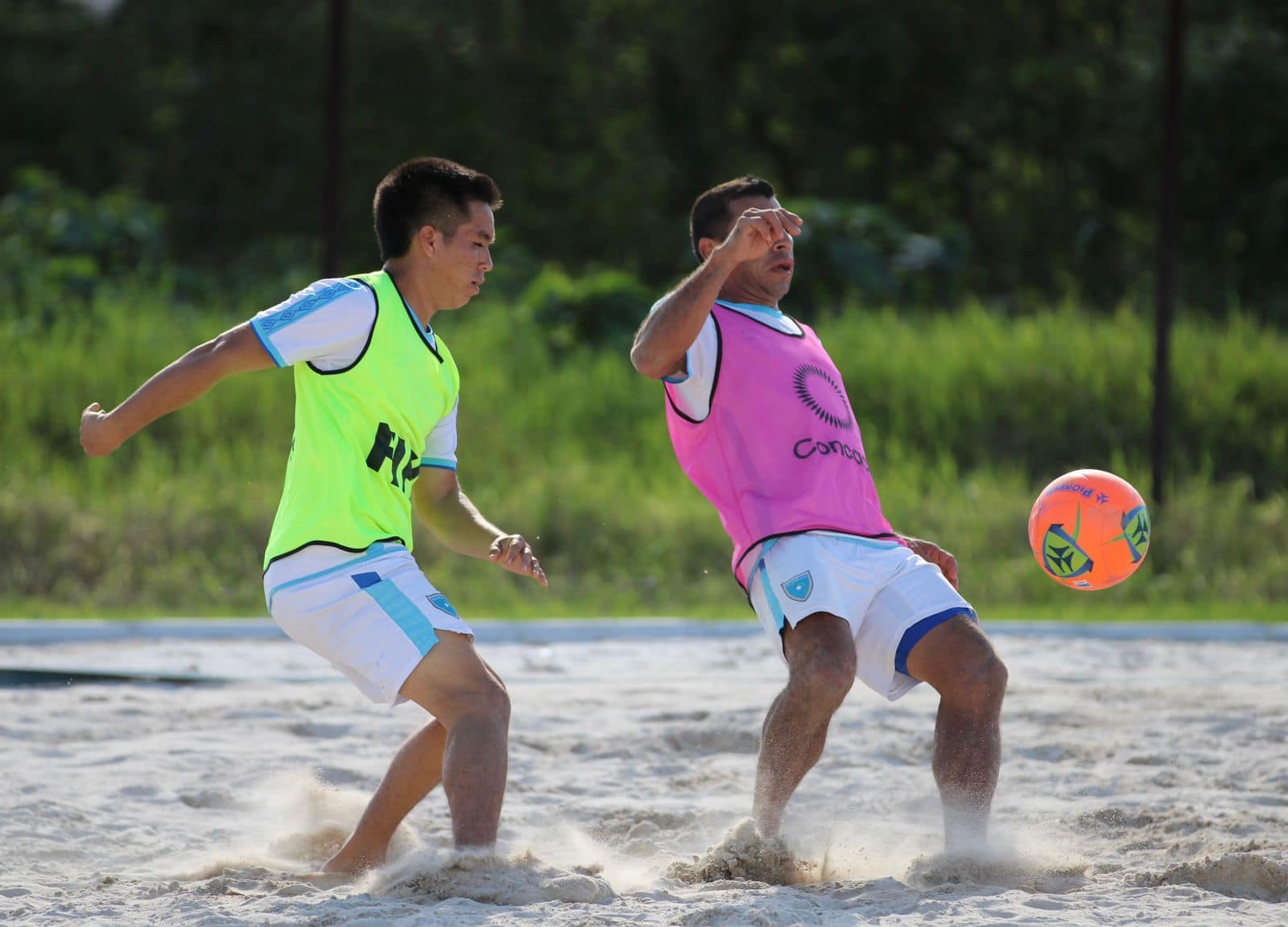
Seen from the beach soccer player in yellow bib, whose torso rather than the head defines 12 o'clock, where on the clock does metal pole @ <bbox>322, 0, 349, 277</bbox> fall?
The metal pole is roughly at 9 o'clock from the beach soccer player in yellow bib.

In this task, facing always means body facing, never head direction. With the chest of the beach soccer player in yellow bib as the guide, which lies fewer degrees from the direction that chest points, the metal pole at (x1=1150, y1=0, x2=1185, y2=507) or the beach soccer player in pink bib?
the beach soccer player in pink bib

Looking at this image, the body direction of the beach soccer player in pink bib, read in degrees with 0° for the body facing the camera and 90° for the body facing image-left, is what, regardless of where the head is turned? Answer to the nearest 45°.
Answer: approximately 315°

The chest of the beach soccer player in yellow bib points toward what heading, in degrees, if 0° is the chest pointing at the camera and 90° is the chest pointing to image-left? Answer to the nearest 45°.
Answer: approximately 270°

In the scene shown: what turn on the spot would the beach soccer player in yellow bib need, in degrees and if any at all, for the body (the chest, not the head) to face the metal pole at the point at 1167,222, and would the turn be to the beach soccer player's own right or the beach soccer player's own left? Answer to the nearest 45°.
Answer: approximately 45° to the beach soccer player's own left

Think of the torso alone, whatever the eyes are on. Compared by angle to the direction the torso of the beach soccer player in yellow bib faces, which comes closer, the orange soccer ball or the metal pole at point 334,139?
the orange soccer ball

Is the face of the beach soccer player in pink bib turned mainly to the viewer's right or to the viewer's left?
to the viewer's right

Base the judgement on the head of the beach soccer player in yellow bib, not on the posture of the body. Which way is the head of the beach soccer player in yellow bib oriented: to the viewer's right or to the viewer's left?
to the viewer's right

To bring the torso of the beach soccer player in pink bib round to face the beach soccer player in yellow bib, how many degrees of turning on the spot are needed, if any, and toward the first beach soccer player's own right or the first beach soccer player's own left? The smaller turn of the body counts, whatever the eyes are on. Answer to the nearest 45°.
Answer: approximately 90° to the first beach soccer player's own right

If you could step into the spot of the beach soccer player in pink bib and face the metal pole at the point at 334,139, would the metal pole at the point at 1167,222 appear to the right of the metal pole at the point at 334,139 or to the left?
right

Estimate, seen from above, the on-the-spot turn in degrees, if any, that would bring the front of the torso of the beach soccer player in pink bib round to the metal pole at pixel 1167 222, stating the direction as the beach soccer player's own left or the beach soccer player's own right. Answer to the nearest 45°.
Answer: approximately 135° to the beach soccer player's own left

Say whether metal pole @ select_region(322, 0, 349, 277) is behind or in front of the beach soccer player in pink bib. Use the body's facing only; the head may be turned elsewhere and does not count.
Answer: behind

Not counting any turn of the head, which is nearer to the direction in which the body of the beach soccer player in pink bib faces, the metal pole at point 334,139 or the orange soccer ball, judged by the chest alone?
the orange soccer ball
